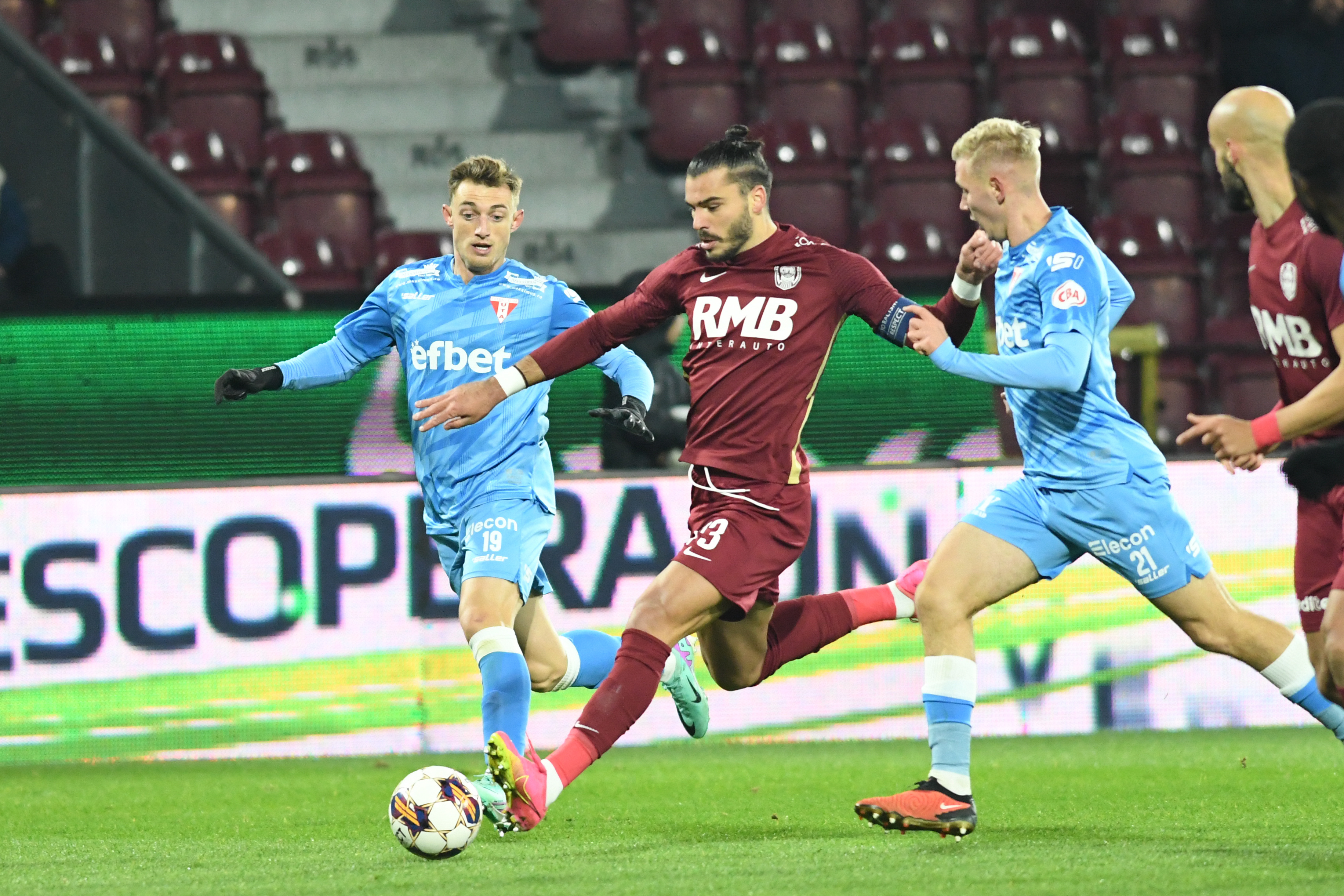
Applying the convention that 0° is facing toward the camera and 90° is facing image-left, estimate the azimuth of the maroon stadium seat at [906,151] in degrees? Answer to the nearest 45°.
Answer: approximately 0°

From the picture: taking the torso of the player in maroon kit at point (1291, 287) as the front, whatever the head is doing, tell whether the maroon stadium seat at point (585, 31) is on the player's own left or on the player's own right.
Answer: on the player's own right

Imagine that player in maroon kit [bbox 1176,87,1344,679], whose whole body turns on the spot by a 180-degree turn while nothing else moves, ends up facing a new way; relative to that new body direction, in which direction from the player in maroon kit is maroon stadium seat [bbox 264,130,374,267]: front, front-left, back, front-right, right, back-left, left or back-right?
left

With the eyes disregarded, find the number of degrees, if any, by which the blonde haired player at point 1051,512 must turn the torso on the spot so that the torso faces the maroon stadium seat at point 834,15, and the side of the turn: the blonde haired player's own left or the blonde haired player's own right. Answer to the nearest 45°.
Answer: approximately 90° to the blonde haired player's own right

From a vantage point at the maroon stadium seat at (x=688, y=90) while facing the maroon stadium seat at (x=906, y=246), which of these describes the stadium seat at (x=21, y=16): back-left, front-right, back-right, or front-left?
back-right

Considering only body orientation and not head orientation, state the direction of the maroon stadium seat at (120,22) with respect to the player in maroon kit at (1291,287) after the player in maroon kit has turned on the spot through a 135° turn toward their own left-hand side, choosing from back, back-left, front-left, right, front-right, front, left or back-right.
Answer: back-left

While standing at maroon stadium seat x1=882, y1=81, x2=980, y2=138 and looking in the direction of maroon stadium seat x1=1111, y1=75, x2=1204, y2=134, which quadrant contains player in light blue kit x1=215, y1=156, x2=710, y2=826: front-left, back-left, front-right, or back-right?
back-right

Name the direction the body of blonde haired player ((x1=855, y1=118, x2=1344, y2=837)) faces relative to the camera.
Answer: to the viewer's left

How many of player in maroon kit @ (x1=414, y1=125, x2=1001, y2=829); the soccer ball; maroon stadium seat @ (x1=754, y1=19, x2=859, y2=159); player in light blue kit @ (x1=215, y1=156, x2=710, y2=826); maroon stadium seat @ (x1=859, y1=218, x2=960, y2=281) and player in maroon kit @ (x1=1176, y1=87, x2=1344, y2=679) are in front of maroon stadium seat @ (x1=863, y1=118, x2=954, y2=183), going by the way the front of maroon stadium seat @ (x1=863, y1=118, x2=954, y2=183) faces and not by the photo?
5

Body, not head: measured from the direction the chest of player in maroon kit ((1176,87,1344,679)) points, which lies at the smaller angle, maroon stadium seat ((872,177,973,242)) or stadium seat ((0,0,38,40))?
the stadium seat

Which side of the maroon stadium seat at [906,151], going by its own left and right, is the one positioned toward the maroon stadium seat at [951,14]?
back

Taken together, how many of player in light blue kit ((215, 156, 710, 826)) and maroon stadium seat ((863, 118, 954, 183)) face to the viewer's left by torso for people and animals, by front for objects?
0

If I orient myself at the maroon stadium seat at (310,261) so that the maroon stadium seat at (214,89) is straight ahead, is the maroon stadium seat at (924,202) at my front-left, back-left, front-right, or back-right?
back-right
